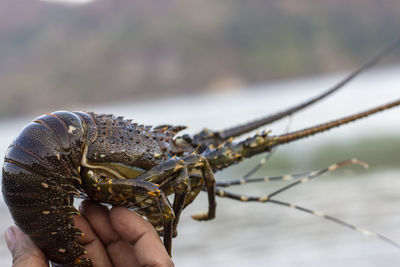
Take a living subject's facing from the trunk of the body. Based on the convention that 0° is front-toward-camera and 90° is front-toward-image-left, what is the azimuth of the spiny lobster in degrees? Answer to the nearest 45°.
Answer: approximately 270°
